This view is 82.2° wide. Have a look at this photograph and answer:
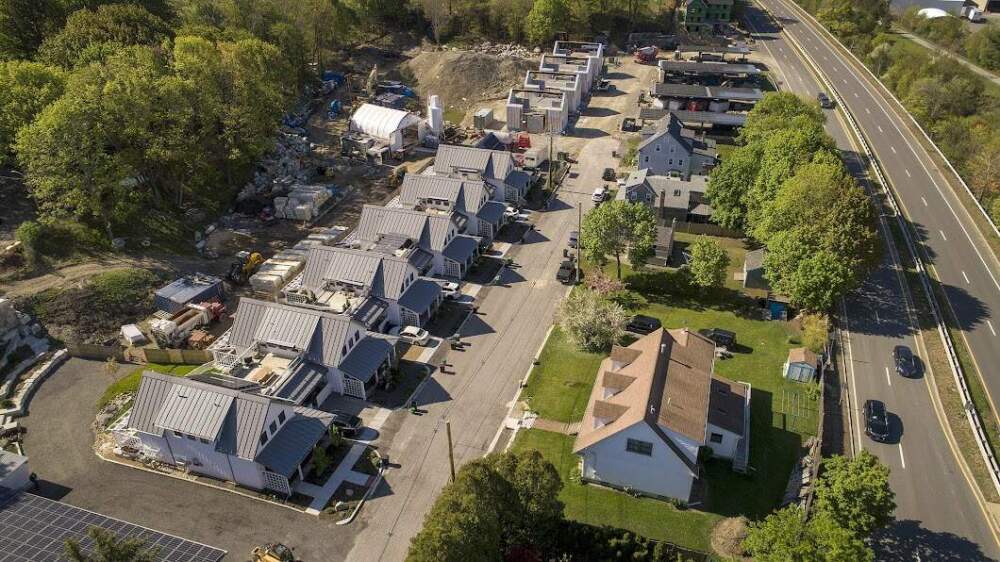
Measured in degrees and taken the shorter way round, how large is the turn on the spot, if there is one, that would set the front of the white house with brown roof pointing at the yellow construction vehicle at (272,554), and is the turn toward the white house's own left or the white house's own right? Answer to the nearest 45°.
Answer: approximately 45° to the white house's own left

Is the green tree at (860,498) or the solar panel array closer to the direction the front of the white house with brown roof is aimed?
the solar panel array

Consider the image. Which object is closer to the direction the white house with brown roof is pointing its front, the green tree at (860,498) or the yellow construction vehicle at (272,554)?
the yellow construction vehicle

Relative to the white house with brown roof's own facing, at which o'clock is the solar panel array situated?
The solar panel array is roughly at 11 o'clock from the white house with brown roof.

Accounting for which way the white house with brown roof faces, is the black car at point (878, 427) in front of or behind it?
behind

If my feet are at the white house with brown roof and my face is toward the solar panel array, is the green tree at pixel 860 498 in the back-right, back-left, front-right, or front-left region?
back-left

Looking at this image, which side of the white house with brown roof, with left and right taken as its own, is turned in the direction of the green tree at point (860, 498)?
back

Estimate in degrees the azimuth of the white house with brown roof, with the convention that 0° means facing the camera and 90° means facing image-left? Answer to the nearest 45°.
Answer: approximately 90°
